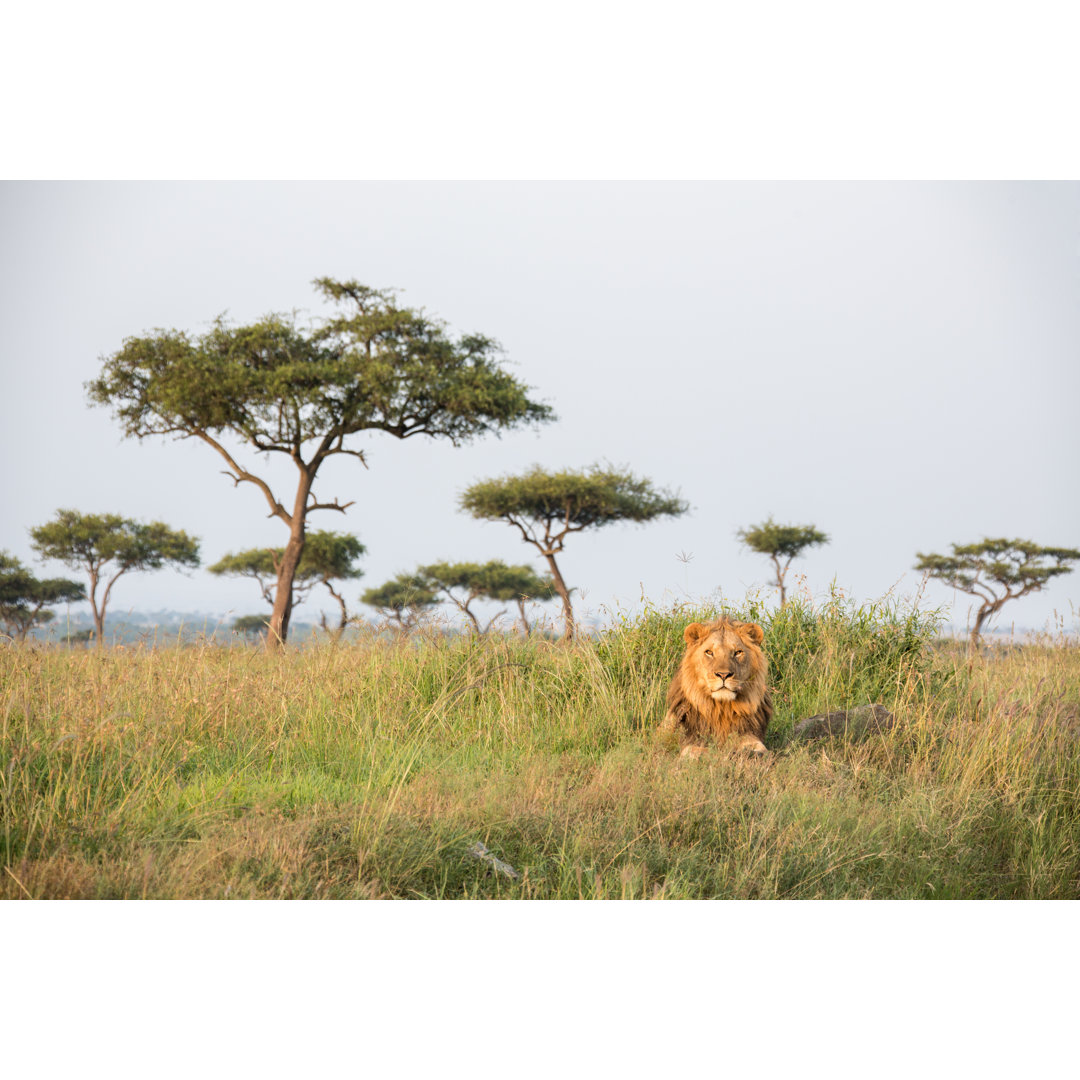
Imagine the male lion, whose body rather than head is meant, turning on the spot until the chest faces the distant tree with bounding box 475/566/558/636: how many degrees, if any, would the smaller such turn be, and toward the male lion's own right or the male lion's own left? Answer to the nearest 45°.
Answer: approximately 180°

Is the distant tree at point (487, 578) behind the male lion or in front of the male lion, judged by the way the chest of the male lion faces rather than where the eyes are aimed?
behind

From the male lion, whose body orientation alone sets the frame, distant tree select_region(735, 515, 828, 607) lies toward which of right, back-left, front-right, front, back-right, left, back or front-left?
back

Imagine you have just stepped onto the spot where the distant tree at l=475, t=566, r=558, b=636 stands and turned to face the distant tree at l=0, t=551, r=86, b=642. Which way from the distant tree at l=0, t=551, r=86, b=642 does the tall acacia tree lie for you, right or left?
left

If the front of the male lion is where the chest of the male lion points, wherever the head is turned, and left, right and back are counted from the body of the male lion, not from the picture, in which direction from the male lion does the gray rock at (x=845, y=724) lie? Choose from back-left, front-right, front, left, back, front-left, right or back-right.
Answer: back-left

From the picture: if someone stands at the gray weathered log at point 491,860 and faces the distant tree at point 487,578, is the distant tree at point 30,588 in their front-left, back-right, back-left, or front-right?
front-left

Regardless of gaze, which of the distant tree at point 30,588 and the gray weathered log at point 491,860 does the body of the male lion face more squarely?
the gray weathered log

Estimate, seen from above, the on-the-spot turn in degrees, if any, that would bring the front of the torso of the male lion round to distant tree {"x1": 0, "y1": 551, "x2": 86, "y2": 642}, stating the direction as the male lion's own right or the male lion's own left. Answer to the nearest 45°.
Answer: approximately 135° to the male lion's own right

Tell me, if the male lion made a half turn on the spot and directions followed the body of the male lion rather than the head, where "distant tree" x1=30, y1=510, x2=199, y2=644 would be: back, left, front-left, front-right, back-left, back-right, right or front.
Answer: front-left

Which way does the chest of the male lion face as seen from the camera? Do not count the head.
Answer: toward the camera
